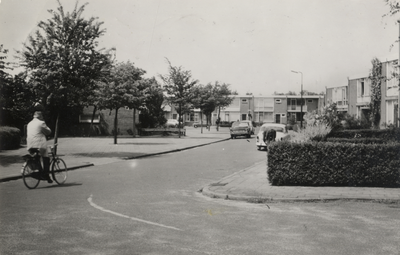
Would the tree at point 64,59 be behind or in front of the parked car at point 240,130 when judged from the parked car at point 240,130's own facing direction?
in front

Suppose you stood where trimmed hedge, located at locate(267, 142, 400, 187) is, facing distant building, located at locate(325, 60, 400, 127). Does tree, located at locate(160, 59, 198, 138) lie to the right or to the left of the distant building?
left

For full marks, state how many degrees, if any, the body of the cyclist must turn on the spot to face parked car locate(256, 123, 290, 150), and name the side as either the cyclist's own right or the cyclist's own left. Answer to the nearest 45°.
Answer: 0° — they already face it

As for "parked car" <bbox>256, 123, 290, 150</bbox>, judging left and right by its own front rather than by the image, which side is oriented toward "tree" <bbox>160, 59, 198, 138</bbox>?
left

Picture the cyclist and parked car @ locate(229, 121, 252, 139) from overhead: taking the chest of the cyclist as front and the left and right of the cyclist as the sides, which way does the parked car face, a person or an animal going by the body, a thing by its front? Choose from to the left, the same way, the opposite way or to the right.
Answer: the opposite way

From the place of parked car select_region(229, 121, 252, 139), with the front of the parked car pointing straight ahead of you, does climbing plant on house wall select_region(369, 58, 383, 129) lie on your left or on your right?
on your left

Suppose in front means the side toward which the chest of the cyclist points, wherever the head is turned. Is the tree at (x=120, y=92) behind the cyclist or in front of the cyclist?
in front

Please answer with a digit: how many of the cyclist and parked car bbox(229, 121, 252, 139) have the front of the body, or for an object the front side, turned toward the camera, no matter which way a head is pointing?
1

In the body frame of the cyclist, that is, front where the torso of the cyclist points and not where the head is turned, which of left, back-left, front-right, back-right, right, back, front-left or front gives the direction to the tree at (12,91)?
front-left
